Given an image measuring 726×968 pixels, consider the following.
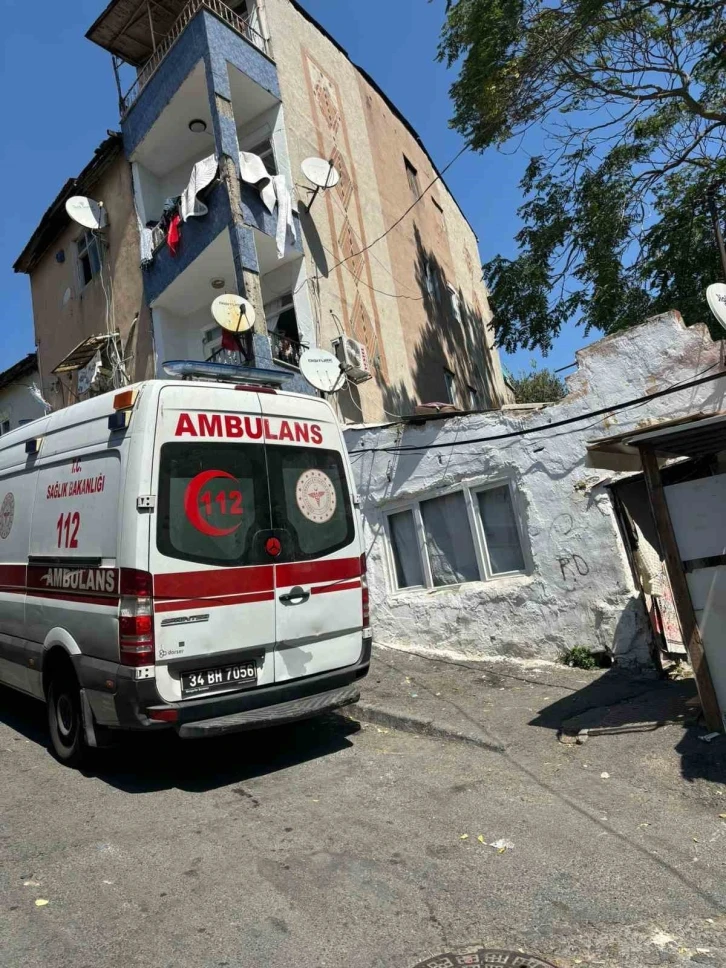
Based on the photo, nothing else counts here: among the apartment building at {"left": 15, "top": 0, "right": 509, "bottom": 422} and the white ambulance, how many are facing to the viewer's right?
0

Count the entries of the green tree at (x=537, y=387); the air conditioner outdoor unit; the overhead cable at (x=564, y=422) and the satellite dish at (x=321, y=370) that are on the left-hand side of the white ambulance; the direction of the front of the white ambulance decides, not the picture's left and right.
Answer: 0

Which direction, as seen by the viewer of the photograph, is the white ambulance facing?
facing away from the viewer and to the left of the viewer

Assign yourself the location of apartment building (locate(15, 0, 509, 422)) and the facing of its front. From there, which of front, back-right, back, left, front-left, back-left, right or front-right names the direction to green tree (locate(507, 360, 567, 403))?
back

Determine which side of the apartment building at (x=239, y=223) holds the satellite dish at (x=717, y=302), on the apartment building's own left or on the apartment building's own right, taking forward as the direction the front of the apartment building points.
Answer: on the apartment building's own left

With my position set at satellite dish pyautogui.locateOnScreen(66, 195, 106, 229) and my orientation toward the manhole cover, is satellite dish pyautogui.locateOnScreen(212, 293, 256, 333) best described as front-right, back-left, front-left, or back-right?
front-left

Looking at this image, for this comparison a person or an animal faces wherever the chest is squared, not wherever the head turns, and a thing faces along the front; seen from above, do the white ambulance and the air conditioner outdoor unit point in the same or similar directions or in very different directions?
very different directions
